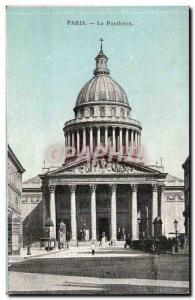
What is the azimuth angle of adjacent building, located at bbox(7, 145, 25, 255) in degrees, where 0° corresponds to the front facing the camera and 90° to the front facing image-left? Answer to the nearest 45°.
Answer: approximately 270°
